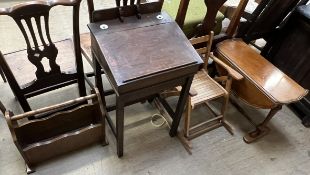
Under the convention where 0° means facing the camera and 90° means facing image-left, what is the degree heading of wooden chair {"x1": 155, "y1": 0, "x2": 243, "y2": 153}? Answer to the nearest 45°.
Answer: approximately 315°

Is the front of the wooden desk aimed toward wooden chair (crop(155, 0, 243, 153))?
no

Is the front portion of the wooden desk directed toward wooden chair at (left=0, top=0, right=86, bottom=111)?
no

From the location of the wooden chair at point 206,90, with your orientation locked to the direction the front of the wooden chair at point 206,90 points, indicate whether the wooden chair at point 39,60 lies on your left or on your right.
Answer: on your right

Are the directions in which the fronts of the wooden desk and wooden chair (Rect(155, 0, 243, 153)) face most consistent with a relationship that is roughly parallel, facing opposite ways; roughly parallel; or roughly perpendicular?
roughly parallel

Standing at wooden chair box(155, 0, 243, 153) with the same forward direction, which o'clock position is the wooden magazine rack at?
The wooden magazine rack is roughly at 3 o'clock from the wooden chair.
